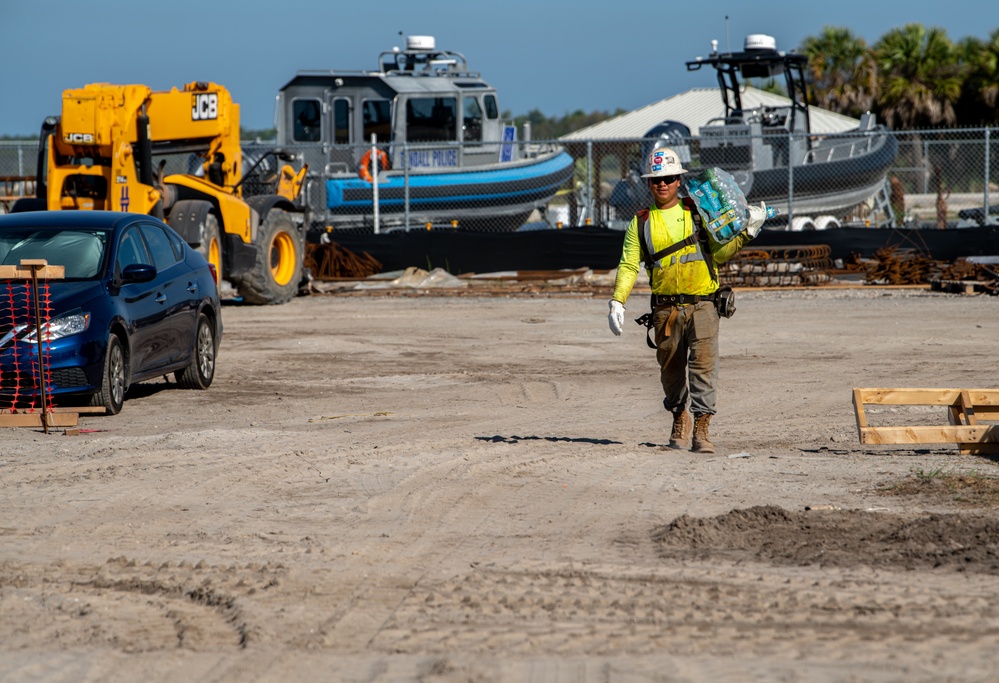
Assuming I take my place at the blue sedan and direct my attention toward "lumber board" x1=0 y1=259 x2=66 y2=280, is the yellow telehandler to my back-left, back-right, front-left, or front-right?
back-right

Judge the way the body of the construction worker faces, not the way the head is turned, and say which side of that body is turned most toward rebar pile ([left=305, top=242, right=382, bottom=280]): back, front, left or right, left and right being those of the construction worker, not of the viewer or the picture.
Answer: back

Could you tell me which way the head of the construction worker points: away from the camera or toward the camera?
toward the camera

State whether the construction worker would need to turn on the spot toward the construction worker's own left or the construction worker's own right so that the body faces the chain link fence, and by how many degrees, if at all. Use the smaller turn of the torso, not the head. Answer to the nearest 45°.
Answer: approximately 180°

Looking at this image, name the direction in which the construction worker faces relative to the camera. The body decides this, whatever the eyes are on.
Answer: toward the camera

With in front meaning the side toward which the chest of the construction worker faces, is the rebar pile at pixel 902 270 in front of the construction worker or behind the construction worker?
behind

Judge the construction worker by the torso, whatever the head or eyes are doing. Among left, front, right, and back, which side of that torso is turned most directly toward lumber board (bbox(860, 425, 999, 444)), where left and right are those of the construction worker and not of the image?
left

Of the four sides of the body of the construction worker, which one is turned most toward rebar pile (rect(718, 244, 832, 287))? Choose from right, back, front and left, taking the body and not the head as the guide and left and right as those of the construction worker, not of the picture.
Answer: back

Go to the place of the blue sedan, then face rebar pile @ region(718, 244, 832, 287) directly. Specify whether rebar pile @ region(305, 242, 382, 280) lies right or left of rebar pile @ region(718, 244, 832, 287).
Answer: left

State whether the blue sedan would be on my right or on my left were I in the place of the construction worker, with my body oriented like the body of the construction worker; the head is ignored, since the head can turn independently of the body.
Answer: on my right

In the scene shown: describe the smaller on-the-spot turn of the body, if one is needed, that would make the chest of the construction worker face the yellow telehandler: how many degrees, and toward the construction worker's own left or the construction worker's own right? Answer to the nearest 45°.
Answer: approximately 135° to the construction worker's own right

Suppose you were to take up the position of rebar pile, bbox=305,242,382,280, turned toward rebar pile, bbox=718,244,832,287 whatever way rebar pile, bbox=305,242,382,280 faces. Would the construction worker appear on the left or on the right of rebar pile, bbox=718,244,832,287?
right

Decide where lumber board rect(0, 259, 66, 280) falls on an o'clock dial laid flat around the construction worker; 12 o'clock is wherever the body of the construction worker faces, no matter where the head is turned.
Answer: The lumber board is roughly at 3 o'clock from the construction worker.
